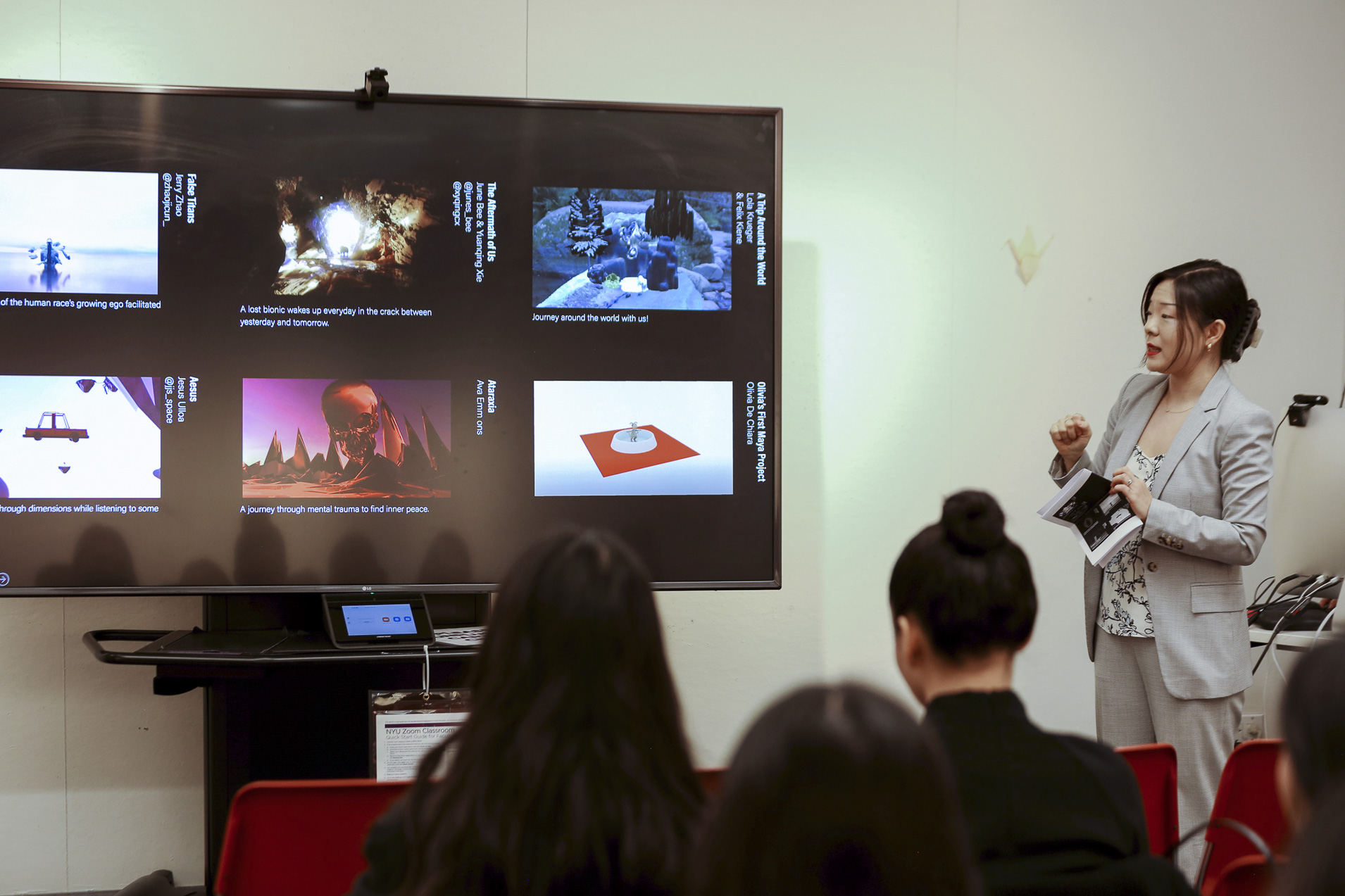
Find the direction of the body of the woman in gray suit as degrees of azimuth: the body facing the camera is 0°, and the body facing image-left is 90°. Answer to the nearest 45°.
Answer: approximately 45°

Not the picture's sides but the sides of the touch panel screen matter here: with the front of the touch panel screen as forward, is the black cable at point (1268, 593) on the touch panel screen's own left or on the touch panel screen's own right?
on the touch panel screen's own left

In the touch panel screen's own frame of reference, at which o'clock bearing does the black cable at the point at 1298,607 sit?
The black cable is roughly at 9 o'clock from the touch panel screen.

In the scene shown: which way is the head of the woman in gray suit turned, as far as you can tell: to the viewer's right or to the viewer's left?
to the viewer's left

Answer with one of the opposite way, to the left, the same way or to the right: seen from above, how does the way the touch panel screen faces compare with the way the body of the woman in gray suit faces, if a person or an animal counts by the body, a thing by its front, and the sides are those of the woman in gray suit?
to the left

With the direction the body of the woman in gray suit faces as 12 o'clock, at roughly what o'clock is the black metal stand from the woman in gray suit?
The black metal stand is roughly at 1 o'clock from the woman in gray suit.

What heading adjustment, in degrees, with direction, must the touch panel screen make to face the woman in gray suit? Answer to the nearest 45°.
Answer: approximately 90° to its left
